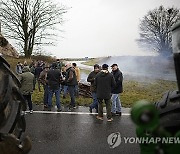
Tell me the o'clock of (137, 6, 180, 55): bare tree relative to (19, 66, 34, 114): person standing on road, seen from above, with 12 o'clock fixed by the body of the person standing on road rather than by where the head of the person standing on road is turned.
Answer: The bare tree is roughly at 1 o'clock from the person standing on road.

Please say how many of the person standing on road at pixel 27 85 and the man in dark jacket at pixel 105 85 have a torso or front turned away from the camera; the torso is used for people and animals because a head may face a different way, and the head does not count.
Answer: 2

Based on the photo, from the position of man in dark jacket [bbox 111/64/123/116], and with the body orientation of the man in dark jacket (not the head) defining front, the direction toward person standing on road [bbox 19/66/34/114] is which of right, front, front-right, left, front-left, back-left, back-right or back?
front-right

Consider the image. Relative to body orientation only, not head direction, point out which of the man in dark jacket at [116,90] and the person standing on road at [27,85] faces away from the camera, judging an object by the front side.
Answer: the person standing on road

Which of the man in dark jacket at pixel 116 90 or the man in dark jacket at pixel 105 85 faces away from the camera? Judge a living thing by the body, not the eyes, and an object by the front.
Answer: the man in dark jacket at pixel 105 85

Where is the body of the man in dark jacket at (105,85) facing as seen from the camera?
away from the camera

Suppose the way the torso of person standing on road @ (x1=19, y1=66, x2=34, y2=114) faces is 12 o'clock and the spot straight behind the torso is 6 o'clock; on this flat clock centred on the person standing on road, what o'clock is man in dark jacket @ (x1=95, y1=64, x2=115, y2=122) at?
The man in dark jacket is roughly at 4 o'clock from the person standing on road.

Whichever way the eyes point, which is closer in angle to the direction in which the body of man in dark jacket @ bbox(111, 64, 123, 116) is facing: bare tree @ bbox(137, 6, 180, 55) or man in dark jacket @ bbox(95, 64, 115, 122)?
the man in dark jacket
